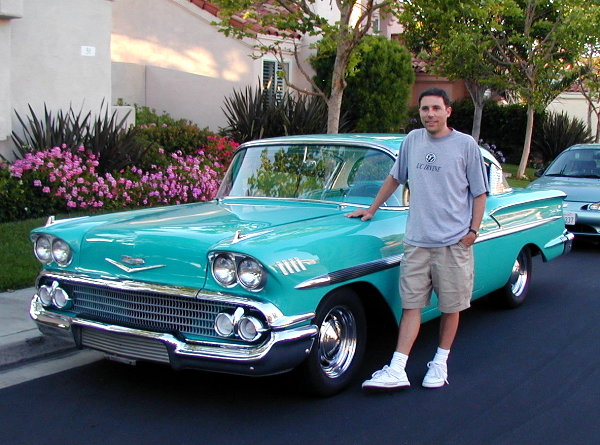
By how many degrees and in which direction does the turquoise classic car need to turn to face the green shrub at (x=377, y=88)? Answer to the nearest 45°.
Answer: approximately 135° to its right

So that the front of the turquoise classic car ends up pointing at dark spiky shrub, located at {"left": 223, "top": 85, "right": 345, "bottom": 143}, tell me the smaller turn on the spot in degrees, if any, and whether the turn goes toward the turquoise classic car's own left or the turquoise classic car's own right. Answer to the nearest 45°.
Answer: approximately 135° to the turquoise classic car's own right

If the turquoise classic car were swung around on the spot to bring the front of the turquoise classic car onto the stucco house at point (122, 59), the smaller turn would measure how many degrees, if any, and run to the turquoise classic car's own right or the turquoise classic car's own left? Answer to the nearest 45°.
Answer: approximately 135° to the turquoise classic car's own right

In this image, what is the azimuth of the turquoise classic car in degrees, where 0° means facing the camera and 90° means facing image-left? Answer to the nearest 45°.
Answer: approximately 45°

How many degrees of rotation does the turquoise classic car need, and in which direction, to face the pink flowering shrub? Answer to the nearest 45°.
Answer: approximately 90° to its right
